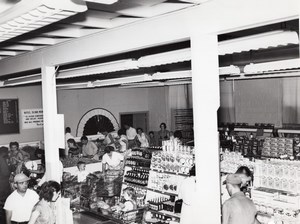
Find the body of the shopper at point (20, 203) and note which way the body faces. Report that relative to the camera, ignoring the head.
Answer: toward the camera

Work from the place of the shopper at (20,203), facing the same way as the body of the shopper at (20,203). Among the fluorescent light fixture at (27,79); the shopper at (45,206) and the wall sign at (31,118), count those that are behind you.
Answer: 2

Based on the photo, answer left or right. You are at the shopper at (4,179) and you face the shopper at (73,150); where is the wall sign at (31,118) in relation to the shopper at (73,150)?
left

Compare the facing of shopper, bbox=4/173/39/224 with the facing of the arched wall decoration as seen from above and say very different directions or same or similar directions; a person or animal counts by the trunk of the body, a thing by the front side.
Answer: same or similar directions

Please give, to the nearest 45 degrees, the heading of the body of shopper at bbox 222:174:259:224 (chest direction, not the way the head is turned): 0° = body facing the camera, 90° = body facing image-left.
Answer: approximately 135°

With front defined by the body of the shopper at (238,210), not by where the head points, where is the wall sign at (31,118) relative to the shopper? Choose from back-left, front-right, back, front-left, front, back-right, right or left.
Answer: front

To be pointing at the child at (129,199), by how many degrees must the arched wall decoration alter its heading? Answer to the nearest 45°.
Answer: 0° — it already faces them

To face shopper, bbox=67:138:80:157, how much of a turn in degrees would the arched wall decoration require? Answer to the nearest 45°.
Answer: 0° — it already faces them

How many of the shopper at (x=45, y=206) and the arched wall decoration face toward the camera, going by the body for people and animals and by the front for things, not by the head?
1

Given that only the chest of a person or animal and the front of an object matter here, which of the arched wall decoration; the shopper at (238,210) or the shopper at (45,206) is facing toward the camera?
the arched wall decoration
